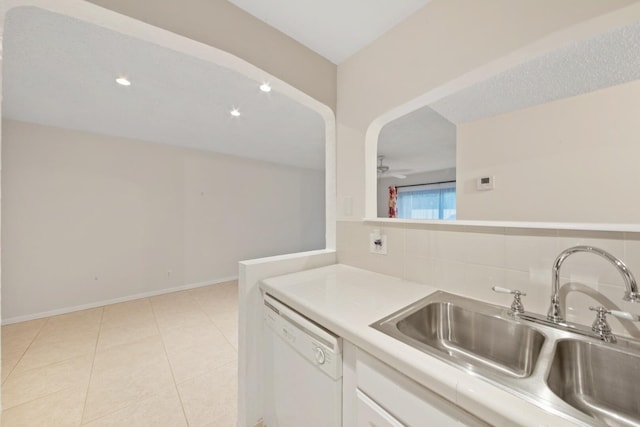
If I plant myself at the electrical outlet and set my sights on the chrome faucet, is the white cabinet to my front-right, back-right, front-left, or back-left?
front-right

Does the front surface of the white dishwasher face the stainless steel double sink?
no

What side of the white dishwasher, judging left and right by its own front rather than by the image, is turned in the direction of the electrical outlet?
back

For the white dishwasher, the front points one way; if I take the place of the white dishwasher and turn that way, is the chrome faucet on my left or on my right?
on my left

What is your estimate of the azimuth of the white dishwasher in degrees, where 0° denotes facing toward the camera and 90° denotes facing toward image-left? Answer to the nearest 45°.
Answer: approximately 45°

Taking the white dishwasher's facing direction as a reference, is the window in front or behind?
behind
